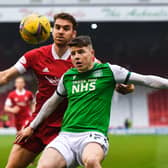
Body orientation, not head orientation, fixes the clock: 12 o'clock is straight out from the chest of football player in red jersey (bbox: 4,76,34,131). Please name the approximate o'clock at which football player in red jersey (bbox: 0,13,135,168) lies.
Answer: football player in red jersey (bbox: 0,13,135,168) is roughly at 12 o'clock from football player in red jersey (bbox: 4,76,34,131).

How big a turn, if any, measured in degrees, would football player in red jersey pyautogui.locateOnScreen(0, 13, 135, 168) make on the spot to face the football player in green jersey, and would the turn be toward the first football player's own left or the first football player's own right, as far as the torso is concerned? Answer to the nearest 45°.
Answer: approximately 45° to the first football player's own left

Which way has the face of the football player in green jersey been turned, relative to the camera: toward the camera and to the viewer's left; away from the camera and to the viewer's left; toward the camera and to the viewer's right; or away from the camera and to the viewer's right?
toward the camera and to the viewer's left

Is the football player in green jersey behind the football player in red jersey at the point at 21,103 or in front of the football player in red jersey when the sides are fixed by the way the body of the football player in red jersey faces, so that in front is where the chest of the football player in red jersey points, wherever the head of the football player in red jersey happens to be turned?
in front

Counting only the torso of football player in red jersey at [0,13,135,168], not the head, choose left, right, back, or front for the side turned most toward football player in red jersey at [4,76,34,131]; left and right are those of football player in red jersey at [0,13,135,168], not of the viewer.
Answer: back

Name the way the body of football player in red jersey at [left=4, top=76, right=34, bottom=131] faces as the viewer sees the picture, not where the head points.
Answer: toward the camera

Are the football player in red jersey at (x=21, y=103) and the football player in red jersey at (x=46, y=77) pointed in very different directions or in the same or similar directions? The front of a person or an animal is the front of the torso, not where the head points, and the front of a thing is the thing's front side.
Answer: same or similar directions

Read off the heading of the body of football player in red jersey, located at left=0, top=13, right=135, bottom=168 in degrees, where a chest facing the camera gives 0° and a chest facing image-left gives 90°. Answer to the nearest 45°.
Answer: approximately 0°

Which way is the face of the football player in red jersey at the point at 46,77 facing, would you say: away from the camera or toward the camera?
toward the camera

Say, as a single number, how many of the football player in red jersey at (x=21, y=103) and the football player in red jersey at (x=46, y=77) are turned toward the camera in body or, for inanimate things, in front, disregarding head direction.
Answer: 2
